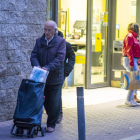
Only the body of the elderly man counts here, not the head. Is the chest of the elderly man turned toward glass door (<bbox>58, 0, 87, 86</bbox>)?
no

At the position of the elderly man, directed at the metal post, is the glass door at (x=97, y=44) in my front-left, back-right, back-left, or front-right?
back-left

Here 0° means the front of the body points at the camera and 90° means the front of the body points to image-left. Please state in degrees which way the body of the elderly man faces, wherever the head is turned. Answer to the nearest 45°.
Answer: approximately 45°

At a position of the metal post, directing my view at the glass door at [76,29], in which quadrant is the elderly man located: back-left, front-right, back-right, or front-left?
front-left

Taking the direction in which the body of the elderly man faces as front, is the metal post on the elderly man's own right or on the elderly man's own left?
on the elderly man's own left

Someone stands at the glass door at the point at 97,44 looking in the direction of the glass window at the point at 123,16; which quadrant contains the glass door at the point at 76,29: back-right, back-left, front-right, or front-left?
back-left

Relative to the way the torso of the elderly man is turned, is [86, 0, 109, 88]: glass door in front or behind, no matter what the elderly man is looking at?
behind

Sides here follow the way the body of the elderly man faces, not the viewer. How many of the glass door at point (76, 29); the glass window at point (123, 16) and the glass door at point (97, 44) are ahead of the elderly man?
0

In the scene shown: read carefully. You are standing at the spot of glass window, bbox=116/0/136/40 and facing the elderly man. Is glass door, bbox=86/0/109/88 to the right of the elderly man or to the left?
right
